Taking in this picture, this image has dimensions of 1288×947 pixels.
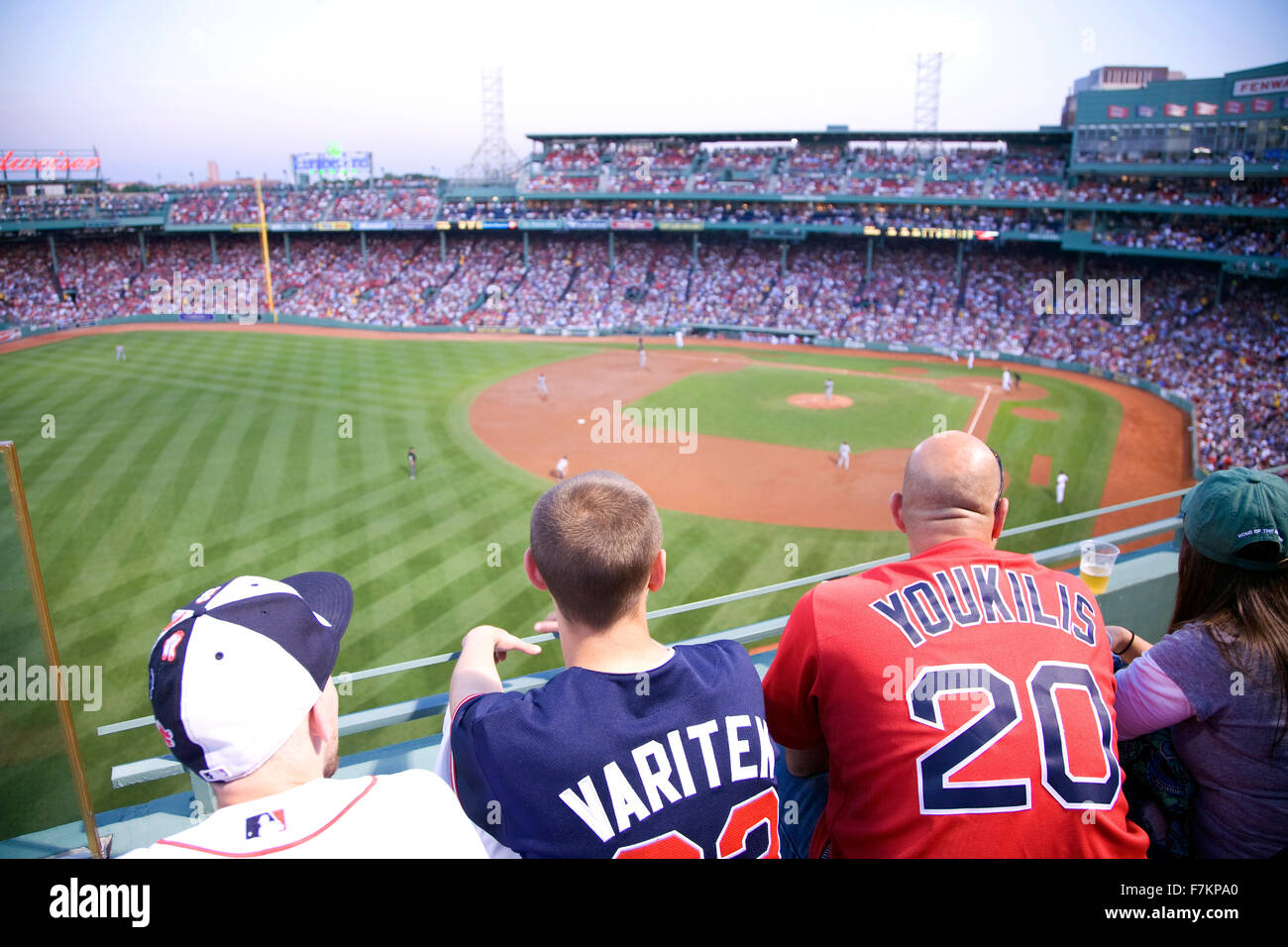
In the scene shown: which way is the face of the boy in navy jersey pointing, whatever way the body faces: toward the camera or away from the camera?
away from the camera

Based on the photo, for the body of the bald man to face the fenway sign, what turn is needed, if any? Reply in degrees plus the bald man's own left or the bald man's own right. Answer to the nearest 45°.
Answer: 0° — they already face it

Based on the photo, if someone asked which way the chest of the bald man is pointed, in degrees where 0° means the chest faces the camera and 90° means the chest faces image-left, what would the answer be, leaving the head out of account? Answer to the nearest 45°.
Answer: approximately 180°

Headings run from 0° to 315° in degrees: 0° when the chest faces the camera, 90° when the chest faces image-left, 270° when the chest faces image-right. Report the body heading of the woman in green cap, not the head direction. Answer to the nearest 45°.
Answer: approximately 135°

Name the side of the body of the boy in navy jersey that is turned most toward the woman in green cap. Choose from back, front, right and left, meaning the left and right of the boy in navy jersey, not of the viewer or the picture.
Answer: right

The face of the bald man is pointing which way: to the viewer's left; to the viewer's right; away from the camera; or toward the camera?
away from the camera

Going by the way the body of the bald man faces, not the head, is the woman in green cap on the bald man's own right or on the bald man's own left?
on the bald man's own right

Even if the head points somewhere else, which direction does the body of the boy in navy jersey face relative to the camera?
away from the camera

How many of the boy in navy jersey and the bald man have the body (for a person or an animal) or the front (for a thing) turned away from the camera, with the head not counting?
2
